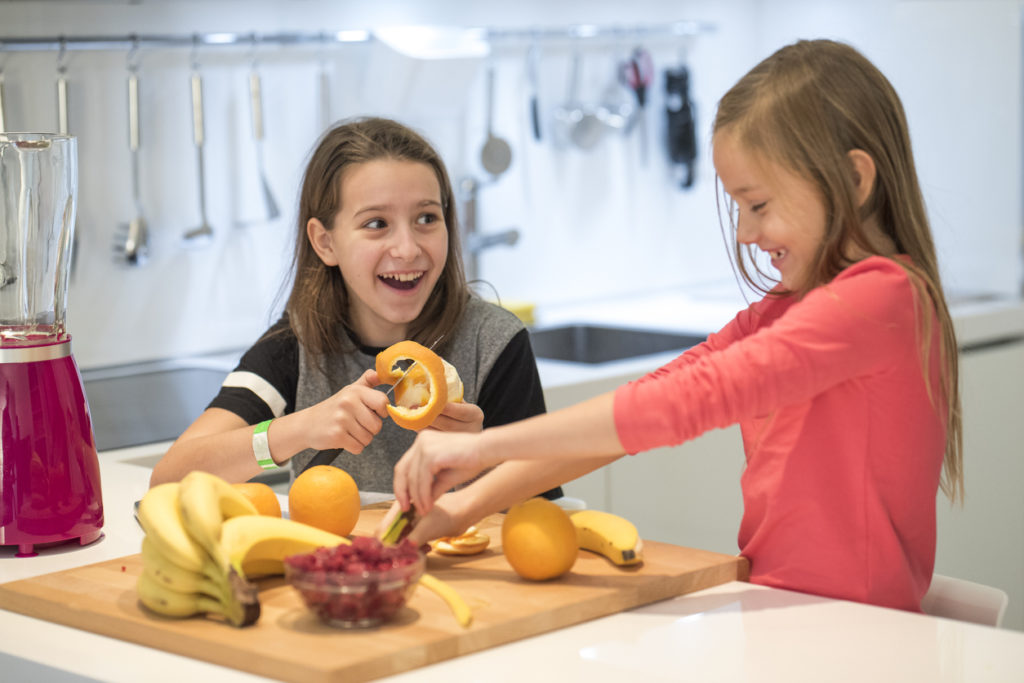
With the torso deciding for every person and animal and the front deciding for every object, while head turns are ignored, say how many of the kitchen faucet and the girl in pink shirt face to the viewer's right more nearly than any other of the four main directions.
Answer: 1

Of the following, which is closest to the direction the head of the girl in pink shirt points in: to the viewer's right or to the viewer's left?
to the viewer's left

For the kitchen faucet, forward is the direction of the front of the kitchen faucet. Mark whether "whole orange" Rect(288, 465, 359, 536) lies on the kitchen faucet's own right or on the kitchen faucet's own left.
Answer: on the kitchen faucet's own right

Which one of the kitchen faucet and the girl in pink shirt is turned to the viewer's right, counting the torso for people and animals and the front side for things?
the kitchen faucet

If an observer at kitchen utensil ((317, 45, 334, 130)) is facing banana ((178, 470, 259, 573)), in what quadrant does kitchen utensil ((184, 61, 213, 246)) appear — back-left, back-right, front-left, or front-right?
front-right

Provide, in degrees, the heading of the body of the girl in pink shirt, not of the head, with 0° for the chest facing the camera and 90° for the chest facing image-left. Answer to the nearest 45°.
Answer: approximately 90°

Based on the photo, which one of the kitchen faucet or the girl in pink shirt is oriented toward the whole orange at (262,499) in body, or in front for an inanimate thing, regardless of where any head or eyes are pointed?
the girl in pink shirt

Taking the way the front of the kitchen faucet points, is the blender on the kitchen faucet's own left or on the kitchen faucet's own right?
on the kitchen faucet's own right

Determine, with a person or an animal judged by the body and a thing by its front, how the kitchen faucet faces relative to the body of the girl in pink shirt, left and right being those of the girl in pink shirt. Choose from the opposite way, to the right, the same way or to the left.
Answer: the opposite way

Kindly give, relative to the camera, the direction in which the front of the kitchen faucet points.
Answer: facing to the right of the viewer

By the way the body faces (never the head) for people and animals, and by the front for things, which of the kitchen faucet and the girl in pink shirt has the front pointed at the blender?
the girl in pink shirt

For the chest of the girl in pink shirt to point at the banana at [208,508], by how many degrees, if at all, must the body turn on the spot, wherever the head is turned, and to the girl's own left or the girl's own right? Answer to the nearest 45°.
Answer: approximately 45° to the girl's own left

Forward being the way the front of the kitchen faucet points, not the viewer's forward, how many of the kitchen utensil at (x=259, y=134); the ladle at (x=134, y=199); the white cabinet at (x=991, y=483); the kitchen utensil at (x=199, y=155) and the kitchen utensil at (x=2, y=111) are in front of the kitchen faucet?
1

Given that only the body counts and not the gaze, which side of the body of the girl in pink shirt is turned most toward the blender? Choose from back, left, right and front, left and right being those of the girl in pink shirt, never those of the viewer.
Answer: front

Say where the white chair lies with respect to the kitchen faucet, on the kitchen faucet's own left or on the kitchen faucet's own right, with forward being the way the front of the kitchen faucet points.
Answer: on the kitchen faucet's own right
